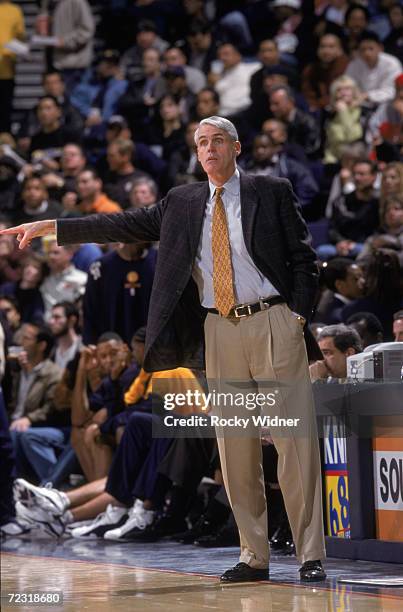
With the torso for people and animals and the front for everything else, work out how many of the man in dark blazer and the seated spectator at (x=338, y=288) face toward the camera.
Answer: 1

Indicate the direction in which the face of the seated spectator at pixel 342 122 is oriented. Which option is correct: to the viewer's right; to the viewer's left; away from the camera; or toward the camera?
toward the camera

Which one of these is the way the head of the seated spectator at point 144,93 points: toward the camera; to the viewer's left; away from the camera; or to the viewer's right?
toward the camera

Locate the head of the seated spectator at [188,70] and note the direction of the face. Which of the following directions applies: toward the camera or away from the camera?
toward the camera

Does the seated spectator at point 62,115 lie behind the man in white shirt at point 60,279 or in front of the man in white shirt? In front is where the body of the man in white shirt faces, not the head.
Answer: behind

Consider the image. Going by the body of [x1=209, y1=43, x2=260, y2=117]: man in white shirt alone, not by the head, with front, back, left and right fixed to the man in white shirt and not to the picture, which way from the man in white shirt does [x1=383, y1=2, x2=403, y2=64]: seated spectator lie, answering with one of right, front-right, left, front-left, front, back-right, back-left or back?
back-left

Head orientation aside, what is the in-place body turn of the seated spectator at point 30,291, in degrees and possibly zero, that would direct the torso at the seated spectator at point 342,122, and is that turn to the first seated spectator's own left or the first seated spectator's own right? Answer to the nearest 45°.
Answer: approximately 135° to the first seated spectator's own left

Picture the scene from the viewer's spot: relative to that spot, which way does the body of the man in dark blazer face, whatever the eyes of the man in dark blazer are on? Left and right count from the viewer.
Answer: facing the viewer

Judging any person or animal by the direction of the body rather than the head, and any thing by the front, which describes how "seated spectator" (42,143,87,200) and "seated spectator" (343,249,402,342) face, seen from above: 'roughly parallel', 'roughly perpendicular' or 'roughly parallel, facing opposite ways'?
roughly parallel

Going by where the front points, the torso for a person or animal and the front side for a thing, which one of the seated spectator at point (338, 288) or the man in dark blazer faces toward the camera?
the man in dark blazer

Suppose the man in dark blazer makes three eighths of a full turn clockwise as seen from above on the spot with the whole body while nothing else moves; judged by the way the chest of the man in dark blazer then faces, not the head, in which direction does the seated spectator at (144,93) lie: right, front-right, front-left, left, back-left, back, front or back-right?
front-right

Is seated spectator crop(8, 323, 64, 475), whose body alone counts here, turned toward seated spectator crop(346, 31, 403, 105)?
no

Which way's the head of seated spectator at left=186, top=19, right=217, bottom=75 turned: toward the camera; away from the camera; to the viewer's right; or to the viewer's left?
toward the camera

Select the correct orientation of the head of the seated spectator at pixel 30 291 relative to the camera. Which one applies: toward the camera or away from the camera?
toward the camera

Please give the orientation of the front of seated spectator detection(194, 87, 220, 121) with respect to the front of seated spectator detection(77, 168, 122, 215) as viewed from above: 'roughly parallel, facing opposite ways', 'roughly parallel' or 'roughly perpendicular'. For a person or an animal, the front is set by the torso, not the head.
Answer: roughly parallel

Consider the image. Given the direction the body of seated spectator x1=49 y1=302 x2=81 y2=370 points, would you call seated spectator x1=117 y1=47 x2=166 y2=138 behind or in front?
behind

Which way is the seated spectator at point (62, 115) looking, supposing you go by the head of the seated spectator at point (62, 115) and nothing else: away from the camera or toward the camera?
toward the camera

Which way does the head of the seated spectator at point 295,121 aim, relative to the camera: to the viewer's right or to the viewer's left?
to the viewer's left
